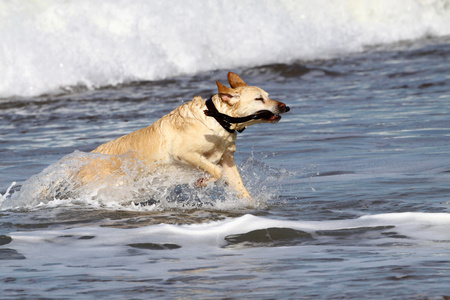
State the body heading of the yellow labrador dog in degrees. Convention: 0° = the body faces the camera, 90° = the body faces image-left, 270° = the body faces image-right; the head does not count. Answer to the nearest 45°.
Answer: approximately 270°
